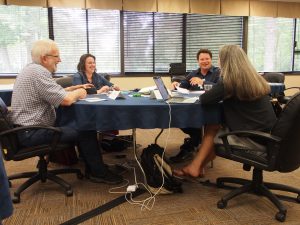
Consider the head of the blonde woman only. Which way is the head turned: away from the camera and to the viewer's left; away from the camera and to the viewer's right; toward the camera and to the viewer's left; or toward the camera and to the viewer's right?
away from the camera and to the viewer's left

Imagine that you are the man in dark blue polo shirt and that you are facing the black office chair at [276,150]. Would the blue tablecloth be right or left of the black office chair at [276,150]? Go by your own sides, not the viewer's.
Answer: right

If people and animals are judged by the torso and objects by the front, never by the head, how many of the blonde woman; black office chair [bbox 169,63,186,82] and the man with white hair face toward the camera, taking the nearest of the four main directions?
1

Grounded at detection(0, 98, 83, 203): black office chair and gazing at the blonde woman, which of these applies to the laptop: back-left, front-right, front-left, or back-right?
front-left

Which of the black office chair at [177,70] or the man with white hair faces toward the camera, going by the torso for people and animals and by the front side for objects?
the black office chair

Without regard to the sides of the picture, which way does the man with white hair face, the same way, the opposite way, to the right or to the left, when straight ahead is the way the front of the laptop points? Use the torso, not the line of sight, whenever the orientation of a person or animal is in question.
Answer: the same way

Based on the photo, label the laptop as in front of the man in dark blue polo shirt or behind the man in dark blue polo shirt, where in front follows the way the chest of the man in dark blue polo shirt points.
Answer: in front

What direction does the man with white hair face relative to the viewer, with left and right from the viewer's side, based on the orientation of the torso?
facing to the right of the viewer

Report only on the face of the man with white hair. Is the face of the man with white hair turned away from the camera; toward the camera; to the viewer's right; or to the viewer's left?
to the viewer's right

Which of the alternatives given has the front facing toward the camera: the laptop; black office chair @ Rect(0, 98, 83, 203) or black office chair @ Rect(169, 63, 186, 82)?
black office chair @ Rect(169, 63, 186, 82)

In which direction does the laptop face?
to the viewer's right

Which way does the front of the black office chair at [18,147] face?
to the viewer's right

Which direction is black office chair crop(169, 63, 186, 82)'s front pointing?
toward the camera
